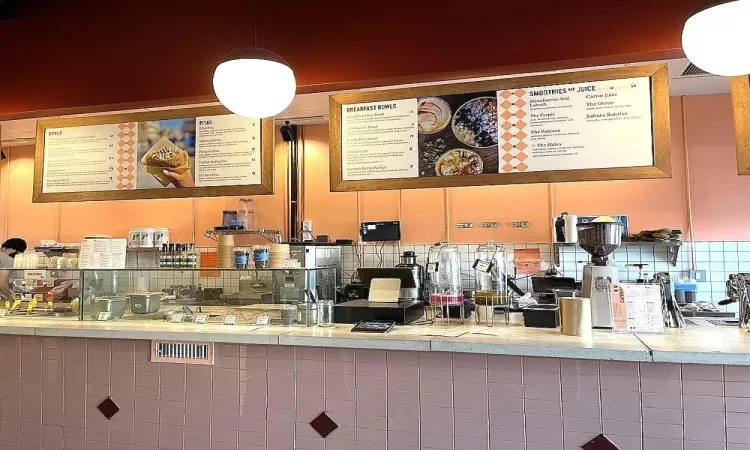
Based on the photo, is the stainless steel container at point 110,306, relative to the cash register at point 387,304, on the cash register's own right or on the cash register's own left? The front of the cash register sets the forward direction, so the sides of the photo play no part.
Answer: on the cash register's own left

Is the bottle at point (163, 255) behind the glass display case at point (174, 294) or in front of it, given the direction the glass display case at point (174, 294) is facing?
behind

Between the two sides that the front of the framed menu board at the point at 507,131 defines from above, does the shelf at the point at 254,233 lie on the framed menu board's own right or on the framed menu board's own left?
on the framed menu board's own right

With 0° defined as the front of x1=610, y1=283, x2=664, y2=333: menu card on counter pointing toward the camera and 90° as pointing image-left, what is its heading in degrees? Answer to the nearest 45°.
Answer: approximately 0°

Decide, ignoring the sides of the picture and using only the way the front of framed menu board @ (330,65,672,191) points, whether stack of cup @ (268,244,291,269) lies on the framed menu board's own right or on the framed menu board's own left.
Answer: on the framed menu board's own right

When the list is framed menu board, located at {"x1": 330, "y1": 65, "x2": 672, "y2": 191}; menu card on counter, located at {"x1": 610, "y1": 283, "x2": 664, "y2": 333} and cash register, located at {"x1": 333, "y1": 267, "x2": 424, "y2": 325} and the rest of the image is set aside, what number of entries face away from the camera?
1

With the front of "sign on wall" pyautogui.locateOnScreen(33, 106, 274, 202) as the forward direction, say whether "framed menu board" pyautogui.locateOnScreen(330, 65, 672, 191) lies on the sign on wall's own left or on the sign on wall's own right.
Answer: on the sign on wall's own left

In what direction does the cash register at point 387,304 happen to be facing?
away from the camera

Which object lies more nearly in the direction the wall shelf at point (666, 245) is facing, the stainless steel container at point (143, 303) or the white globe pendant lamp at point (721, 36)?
the white globe pendant lamp

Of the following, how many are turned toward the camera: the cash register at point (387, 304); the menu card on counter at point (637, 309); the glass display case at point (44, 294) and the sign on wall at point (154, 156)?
3

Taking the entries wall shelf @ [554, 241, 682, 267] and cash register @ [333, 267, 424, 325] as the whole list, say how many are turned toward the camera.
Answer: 1

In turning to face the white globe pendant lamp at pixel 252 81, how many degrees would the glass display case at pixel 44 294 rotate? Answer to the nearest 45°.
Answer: approximately 45° to its left

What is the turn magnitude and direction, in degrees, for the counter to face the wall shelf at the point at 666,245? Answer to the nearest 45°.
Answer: approximately 135° to its left

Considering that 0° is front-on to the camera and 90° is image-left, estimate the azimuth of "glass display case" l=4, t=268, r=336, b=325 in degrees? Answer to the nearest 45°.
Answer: approximately 0°
